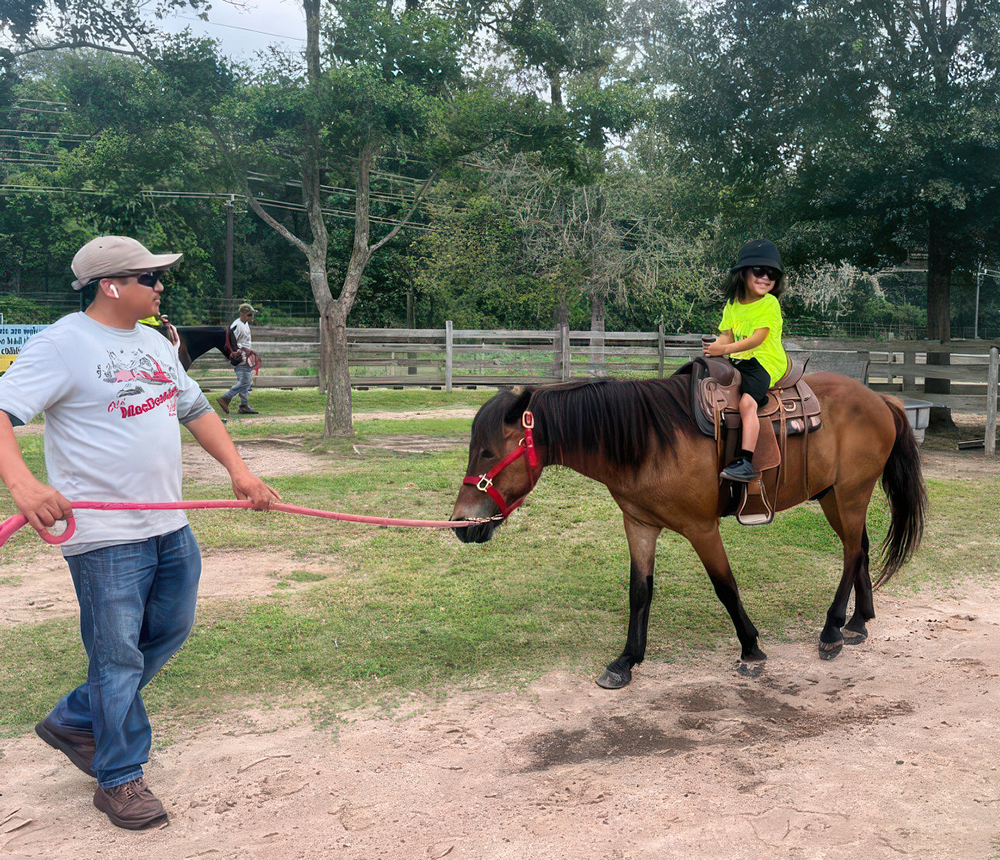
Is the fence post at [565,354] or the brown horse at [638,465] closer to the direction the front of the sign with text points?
the brown horse

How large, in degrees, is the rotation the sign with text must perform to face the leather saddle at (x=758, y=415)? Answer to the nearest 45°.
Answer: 0° — it already faces it

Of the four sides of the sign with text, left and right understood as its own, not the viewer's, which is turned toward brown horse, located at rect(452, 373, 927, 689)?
front

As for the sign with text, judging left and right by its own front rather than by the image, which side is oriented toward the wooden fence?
left

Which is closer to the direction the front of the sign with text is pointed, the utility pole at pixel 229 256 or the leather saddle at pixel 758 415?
the leather saddle

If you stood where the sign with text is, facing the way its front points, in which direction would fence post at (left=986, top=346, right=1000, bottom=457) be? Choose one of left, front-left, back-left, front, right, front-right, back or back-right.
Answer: front-left

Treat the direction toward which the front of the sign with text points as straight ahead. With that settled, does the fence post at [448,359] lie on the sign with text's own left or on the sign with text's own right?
on the sign with text's own left

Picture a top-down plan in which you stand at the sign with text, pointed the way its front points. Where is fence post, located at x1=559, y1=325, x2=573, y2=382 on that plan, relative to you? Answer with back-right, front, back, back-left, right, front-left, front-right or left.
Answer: left

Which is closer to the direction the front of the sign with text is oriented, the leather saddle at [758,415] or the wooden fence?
the leather saddle

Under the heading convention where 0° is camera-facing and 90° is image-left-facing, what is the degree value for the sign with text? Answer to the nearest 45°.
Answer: approximately 0°

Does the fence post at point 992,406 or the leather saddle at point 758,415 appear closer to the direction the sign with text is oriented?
the leather saddle
